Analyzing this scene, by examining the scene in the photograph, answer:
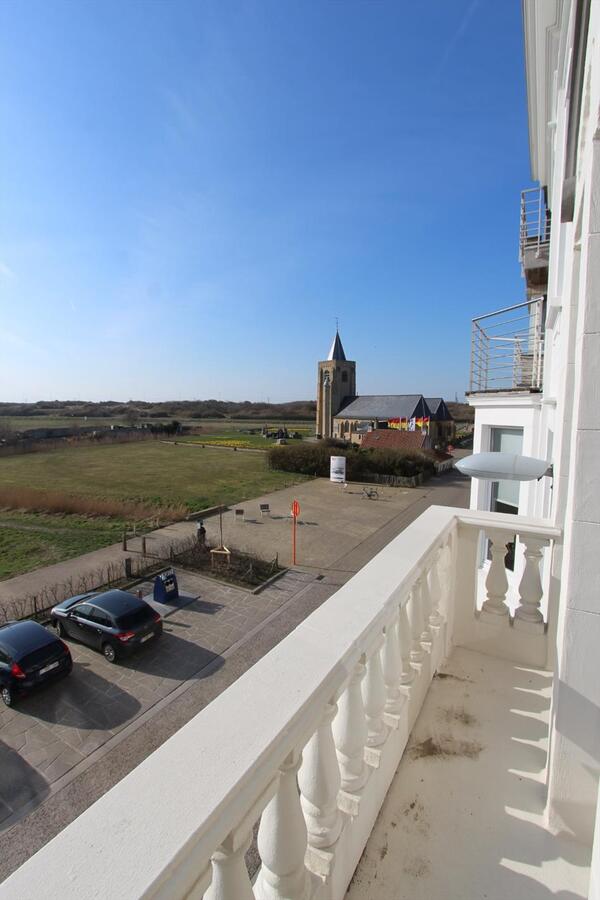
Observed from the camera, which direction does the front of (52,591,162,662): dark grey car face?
facing away from the viewer and to the left of the viewer

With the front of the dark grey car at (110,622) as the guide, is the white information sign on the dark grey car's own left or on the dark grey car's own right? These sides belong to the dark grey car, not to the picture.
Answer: on the dark grey car's own right

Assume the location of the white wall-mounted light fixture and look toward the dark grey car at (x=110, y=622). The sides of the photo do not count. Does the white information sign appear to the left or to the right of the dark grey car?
right

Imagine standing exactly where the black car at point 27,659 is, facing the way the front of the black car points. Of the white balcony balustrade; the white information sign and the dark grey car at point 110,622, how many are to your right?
2

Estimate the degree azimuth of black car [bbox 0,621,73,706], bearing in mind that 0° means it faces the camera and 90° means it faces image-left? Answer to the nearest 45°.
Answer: approximately 135°

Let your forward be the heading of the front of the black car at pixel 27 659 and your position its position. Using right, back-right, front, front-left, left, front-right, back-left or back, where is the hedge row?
right

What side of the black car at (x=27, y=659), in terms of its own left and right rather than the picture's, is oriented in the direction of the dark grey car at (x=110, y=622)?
right

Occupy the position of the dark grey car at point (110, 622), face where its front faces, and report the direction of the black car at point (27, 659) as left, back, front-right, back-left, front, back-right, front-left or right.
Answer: left

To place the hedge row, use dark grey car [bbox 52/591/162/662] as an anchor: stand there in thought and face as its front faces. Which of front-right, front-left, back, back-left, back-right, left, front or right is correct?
right

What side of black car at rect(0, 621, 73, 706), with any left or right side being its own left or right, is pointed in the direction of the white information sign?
right

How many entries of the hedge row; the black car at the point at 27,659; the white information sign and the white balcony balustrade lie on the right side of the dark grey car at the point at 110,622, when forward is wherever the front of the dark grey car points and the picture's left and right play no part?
2

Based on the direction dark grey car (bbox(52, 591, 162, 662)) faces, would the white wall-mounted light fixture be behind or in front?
behind

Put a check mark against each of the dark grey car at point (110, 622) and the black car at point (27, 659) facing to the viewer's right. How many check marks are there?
0

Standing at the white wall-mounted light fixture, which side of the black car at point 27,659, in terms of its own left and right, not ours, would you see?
back

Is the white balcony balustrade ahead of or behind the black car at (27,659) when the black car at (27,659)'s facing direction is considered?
behind
